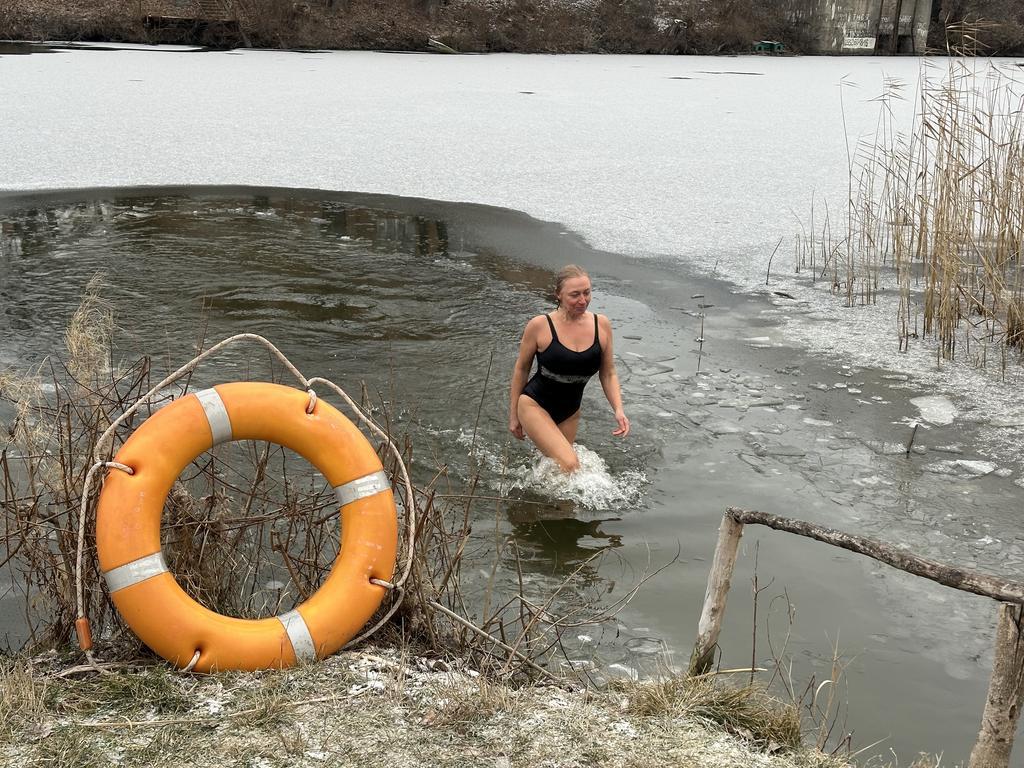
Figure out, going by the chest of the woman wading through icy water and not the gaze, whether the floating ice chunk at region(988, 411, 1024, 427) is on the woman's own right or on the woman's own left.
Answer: on the woman's own left

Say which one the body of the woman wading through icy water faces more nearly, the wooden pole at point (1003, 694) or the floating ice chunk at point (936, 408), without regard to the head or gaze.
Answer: the wooden pole

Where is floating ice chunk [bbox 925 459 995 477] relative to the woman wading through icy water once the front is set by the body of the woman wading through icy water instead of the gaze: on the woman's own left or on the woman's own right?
on the woman's own left

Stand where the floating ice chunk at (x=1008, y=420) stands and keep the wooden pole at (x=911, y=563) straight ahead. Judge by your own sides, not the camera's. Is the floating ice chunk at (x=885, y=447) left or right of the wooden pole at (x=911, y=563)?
right

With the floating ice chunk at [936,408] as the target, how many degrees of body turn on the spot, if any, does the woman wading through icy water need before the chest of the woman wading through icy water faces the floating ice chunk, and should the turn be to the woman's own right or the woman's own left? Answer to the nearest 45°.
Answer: approximately 90° to the woman's own left

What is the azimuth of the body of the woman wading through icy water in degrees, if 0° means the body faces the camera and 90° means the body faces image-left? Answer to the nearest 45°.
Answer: approximately 315°

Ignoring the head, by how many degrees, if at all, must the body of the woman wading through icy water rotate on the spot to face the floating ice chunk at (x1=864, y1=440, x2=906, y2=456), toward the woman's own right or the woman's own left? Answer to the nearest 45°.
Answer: approximately 45° to the woman's own left
